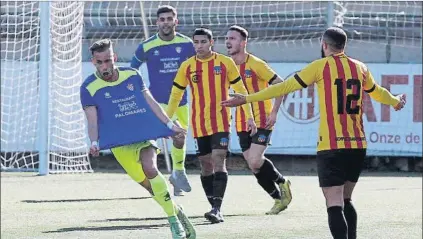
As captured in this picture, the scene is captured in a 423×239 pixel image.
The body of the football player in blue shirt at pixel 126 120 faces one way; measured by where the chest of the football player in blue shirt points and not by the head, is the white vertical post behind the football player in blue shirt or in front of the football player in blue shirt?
behind

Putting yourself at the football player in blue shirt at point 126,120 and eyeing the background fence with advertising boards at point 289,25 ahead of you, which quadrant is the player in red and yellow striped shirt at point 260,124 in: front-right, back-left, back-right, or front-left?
front-right

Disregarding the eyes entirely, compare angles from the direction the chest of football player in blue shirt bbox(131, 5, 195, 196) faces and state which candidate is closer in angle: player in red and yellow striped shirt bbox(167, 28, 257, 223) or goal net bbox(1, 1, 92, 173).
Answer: the player in red and yellow striped shirt

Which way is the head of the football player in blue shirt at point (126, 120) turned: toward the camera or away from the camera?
toward the camera

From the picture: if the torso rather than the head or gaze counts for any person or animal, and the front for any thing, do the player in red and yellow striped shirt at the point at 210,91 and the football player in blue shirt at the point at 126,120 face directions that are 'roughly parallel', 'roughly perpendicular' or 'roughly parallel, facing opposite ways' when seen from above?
roughly parallel

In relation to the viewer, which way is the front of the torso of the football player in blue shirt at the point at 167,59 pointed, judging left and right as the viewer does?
facing the viewer

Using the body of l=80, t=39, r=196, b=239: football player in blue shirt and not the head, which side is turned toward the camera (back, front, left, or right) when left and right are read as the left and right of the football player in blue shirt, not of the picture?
front

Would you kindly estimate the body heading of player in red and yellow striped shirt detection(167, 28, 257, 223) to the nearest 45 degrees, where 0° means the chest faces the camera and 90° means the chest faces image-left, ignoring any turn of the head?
approximately 0°

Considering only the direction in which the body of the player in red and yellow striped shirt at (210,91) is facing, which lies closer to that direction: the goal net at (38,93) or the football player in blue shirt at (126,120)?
the football player in blue shirt

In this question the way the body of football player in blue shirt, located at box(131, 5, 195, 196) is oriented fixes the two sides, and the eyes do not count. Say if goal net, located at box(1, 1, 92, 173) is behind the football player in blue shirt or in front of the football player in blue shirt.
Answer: behind

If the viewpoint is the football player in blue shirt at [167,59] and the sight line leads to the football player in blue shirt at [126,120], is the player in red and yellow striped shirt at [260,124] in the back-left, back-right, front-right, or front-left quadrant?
front-left
